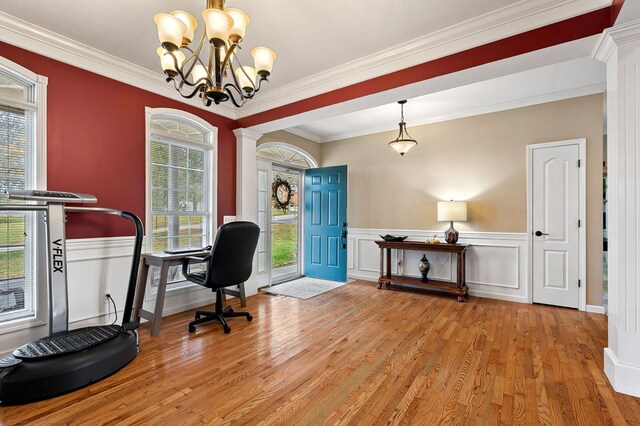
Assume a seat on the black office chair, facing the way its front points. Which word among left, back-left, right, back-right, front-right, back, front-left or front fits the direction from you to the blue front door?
right

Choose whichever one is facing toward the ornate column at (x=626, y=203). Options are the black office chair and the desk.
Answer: the desk

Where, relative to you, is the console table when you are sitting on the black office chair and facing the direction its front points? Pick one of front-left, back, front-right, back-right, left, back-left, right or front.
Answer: back-right

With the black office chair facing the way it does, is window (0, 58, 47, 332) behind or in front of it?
in front

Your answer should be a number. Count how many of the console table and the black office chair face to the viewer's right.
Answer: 0

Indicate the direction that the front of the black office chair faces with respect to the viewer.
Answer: facing away from the viewer and to the left of the viewer

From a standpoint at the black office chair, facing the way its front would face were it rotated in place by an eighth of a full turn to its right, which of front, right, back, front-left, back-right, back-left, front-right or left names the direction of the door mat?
front-right

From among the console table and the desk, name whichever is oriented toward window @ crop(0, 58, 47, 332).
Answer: the console table

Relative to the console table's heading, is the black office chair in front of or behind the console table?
in front
